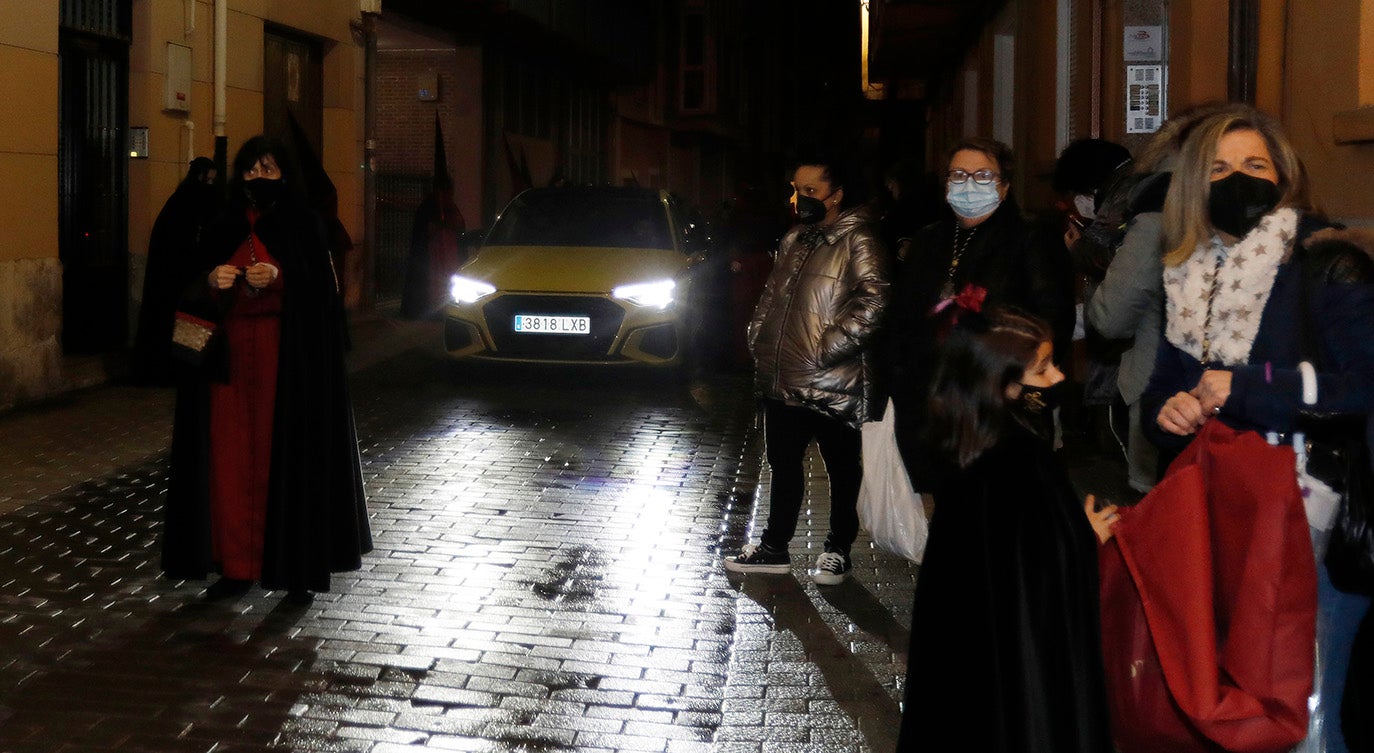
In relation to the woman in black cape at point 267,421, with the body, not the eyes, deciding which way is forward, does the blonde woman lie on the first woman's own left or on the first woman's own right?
on the first woman's own left

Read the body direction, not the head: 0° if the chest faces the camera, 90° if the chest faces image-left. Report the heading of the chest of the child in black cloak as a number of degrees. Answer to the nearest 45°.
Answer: approximately 270°

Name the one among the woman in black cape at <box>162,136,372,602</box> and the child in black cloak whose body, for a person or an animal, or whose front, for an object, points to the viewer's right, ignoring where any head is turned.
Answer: the child in black cloak

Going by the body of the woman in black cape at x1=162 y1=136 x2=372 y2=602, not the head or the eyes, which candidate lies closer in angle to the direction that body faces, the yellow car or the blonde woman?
the blonde woman

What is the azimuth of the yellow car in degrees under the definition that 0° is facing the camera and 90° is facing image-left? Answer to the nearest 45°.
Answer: approximately 0°

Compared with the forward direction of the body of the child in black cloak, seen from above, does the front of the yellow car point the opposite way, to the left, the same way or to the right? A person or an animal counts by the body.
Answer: to the right

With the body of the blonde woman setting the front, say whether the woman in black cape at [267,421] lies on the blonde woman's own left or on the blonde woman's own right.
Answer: on the blonde woman's own right

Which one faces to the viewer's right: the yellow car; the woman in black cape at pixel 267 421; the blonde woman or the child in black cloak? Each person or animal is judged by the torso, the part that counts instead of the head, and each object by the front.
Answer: the child in black cloak

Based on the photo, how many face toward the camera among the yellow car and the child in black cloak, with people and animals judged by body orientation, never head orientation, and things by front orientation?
1
